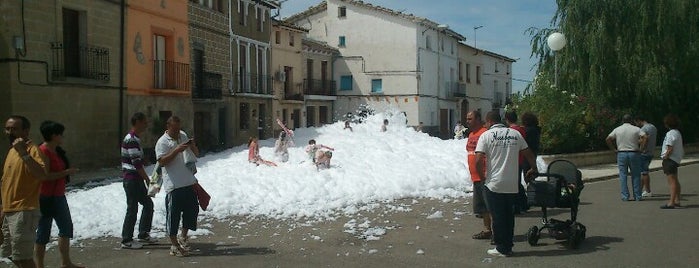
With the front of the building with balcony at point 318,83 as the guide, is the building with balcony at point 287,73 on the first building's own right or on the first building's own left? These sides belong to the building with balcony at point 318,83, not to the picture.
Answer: on the first building's own right

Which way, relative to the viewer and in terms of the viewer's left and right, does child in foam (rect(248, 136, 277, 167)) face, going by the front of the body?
facing to the right of the viewer

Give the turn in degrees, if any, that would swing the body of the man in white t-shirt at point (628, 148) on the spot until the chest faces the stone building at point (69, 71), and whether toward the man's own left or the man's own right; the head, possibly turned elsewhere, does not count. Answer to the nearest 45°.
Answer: approximately 90° to the man's own left

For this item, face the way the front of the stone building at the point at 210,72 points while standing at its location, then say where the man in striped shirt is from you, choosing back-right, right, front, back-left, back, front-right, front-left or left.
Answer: front-right

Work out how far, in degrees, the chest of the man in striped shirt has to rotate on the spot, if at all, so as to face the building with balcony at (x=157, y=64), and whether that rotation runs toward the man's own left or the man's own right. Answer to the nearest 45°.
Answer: approximately 90° to the man's own left

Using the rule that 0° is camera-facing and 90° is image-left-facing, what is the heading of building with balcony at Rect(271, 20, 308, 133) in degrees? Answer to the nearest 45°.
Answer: approximately 315°

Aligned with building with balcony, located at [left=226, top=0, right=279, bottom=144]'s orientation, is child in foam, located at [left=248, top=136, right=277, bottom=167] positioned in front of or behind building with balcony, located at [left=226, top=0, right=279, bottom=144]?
in front

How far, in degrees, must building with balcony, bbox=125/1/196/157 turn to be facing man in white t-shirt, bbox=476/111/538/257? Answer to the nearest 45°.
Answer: approximately 45° to its right

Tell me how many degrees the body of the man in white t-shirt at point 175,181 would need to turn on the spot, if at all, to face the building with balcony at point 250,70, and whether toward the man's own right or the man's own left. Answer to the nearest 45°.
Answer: approximately 135° to the man's own left

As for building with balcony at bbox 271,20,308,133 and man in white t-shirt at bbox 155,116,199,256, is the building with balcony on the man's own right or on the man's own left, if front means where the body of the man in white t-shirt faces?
on the man's own left

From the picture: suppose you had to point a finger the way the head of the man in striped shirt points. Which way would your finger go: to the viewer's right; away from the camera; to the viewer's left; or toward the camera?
to the viewer's right

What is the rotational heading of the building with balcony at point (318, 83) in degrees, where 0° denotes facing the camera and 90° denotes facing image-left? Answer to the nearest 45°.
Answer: approximately 315°
